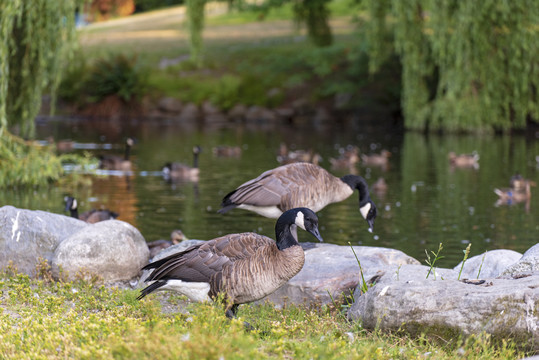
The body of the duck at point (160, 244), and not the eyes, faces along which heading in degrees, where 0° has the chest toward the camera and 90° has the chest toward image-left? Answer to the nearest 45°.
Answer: approximately 270°

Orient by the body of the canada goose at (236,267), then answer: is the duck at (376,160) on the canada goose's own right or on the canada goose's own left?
on the canada goose's own left

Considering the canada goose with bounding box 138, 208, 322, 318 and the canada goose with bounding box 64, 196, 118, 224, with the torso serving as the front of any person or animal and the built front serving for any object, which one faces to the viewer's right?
the canada goose with bounding box 138, 208, 322, 318

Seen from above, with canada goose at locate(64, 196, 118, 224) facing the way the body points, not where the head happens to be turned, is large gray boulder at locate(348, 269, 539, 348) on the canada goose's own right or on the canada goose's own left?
on the canada goose's own left

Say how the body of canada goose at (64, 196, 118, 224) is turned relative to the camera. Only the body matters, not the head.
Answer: to the viewer's left

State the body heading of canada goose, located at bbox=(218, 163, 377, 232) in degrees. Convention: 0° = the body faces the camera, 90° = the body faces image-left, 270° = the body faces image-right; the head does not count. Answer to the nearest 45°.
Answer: approximately 270°

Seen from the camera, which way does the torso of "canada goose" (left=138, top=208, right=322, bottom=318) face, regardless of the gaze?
to the viewer's right

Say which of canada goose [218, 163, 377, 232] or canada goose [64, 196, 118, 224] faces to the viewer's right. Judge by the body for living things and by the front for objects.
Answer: canada goose [218, 163, 377, 232]

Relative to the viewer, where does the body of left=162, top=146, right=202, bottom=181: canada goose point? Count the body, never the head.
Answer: to the viewer's right

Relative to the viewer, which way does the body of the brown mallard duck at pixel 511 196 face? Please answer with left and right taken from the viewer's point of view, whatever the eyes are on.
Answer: facing to the right of the viewer

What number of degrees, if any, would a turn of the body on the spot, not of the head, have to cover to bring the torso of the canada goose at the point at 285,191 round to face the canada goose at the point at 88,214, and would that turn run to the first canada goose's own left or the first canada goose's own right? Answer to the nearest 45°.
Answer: approximately 135° to the first canada goose's own left
